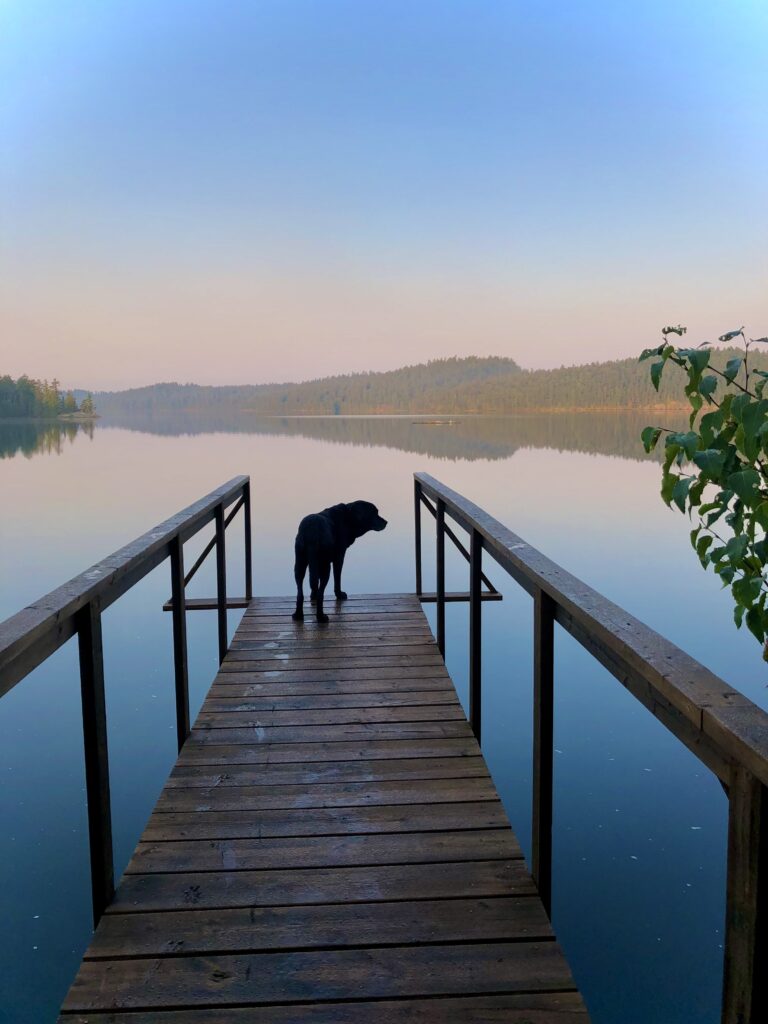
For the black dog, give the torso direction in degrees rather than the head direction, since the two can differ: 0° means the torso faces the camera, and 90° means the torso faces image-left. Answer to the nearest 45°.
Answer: approximately 225°
